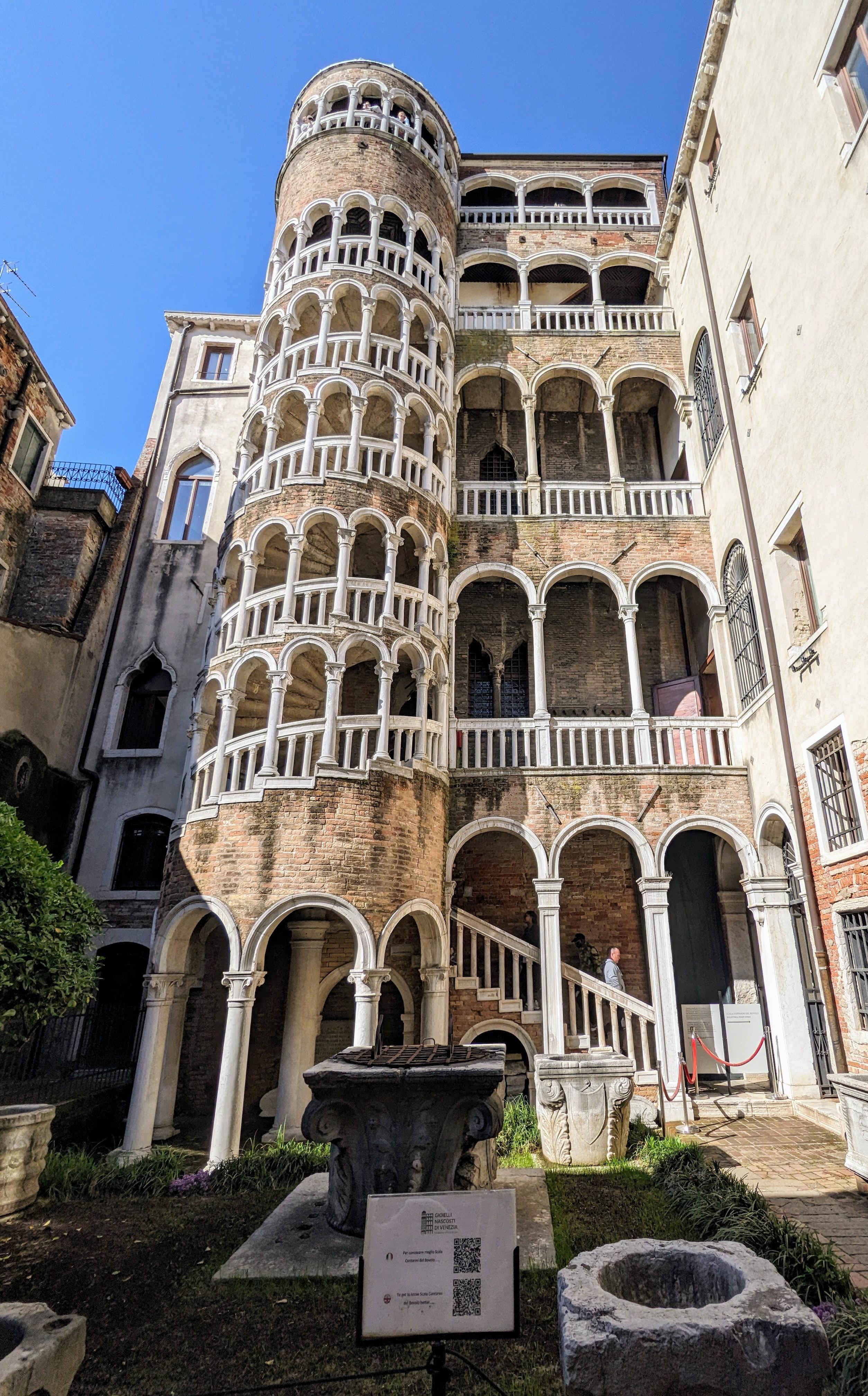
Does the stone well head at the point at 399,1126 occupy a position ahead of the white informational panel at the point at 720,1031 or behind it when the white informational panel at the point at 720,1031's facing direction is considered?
ahead

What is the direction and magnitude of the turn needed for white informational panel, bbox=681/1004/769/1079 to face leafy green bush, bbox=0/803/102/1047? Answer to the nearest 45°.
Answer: approximately 45° to its right

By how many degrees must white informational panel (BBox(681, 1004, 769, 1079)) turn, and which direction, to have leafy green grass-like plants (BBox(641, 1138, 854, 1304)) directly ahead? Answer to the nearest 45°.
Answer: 0° — it already faces it

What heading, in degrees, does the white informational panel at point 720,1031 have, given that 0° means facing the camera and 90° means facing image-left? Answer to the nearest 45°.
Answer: approximately 0°

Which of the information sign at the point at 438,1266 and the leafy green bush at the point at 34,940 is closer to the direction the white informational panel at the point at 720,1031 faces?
the information sign

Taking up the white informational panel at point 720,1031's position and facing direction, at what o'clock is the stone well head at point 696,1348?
The stone well head is roughly at 12 o'clock from the white informational panel.

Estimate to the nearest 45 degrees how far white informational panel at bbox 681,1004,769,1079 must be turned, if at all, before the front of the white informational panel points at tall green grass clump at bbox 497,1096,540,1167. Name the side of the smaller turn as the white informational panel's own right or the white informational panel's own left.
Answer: approximately 45° to the white informational panel's own right

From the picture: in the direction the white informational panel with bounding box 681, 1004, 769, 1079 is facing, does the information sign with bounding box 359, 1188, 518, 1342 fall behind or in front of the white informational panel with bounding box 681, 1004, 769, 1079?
in front

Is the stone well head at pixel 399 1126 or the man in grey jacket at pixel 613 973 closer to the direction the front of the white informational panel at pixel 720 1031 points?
the stone well head

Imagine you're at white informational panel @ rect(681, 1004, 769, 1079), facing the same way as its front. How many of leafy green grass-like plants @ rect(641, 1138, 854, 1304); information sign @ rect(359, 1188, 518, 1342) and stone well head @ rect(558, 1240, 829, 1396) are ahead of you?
3

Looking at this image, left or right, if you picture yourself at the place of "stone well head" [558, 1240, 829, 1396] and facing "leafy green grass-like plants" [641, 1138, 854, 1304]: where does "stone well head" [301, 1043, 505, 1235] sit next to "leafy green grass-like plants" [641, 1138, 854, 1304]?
left

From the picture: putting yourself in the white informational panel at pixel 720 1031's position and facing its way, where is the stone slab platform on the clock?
The stone slab platform is roughly at 1 o'clock from the white informational panel.
